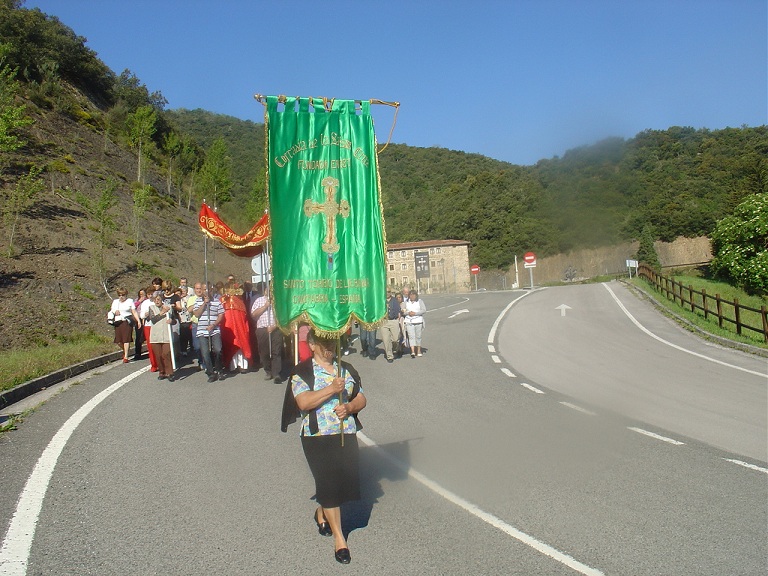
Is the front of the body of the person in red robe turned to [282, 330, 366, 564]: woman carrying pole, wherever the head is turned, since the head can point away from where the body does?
yes

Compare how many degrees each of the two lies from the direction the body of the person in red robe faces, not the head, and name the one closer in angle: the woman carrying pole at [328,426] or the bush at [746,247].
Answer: the woman carrying pole

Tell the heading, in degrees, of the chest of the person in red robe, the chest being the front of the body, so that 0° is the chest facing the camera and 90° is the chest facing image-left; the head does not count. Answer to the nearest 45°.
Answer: approximately 0°

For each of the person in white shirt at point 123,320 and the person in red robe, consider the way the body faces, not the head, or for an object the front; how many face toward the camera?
2

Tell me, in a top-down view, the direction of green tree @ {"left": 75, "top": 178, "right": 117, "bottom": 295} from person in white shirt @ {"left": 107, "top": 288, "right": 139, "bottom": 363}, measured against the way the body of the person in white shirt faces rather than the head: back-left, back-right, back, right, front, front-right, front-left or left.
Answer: back

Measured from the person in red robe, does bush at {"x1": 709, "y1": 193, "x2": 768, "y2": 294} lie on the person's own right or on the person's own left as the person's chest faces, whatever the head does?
on the person's own left

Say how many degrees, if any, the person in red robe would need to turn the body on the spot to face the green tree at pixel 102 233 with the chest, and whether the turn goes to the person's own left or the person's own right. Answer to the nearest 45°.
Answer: approximately 180°

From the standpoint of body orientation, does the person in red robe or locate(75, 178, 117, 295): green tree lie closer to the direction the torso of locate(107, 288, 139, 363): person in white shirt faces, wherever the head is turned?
the person in red robe
